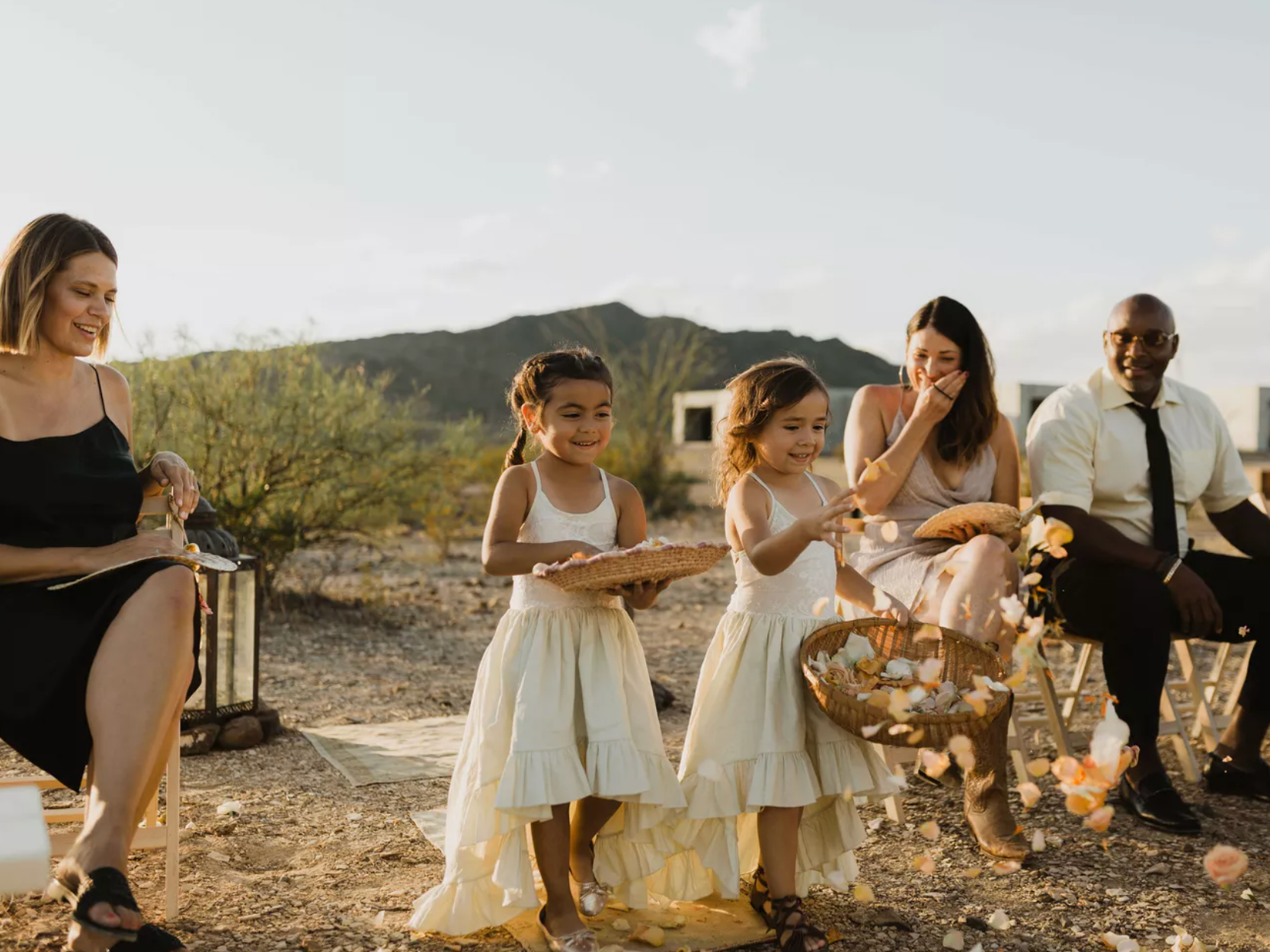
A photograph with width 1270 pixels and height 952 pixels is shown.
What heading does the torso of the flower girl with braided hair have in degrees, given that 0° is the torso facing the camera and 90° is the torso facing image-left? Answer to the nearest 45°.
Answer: approximately 315°

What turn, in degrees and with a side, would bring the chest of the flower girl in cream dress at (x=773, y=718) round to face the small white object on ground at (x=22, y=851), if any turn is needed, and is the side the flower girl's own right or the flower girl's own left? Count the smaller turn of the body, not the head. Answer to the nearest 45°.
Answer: approximately 90° to the flower girl's own right

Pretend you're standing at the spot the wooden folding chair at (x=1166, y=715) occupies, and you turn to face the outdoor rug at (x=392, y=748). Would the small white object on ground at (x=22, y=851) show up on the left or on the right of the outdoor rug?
left

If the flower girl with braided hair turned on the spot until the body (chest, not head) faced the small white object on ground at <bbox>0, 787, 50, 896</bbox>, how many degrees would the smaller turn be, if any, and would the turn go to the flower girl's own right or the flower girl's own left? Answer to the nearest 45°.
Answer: approximately 90° to the flower girl's own right

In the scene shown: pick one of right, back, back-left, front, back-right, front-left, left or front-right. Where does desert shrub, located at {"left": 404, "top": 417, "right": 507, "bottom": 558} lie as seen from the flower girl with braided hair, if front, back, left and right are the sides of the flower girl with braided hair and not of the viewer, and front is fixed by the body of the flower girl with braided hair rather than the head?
back-left

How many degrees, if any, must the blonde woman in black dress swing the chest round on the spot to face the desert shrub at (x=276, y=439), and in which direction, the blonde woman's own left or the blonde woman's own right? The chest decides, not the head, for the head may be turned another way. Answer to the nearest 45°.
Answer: approximately 135° to the blonde woman's own left

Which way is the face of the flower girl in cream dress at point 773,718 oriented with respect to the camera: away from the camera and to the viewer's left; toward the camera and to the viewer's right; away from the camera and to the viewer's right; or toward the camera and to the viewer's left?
toward the camera and to the viewer's right

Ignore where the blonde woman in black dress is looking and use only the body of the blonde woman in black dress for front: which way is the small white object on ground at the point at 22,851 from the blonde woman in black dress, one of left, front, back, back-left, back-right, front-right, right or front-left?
front-right

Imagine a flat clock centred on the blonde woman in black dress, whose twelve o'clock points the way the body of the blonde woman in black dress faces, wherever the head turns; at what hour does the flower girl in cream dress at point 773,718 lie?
The flower girl in cream dress is roughly at 11 o'clock from the blonde woman in black dress.

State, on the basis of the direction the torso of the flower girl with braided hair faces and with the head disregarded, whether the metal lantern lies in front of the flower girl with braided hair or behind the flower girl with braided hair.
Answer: behind
